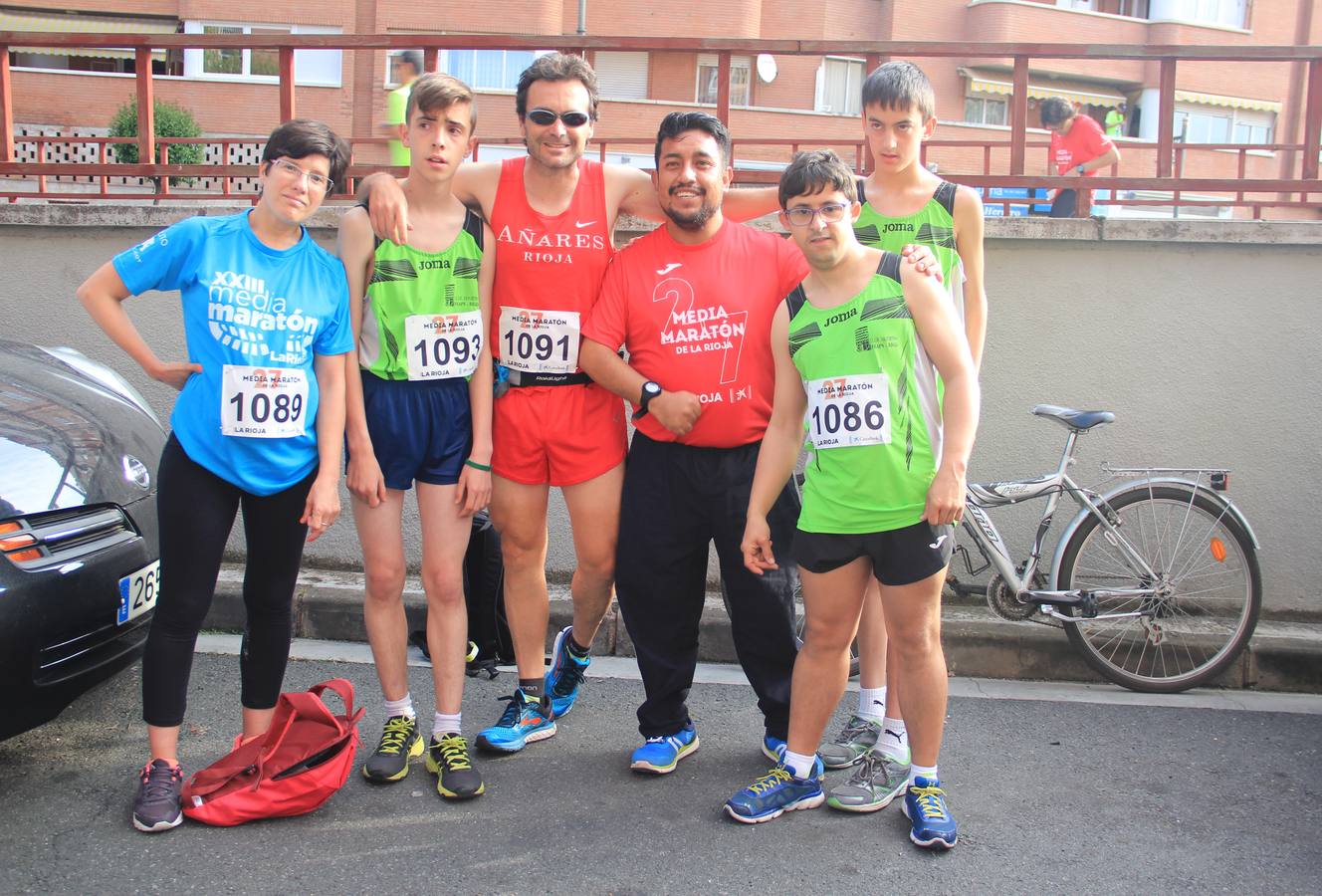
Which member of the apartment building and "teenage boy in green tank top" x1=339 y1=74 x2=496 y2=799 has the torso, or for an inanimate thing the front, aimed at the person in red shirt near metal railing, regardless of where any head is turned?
the apartment building

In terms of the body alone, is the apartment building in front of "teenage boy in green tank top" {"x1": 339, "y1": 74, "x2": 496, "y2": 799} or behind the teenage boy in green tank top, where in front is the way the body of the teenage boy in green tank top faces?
behind

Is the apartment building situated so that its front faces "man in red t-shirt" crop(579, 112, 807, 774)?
yes

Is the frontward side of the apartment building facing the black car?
yes

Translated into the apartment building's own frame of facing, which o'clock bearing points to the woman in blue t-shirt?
The woman in blue t-shirt is roughly at 12 o'clock from the apartment building.

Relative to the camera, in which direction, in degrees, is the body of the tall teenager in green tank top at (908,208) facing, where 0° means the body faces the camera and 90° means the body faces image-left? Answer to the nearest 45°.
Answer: approximately 45°

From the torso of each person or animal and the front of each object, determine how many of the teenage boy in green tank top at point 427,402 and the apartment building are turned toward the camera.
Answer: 2

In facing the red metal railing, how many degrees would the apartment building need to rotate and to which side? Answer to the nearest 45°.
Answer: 0° — it already faces it

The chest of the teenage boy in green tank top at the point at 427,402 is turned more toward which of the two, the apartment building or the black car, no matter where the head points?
the black car
